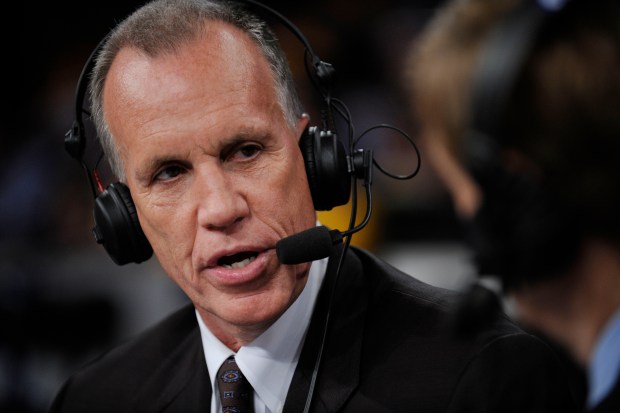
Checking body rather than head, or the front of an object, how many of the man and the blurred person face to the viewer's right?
0

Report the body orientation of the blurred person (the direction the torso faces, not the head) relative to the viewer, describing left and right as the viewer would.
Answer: facing away from the viewer and to the left of the viewer
